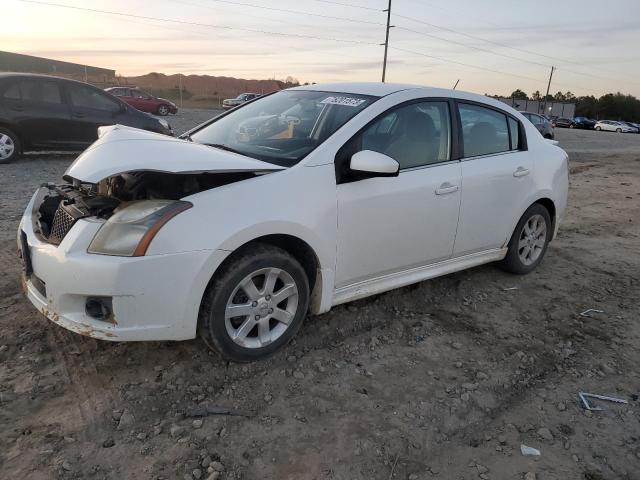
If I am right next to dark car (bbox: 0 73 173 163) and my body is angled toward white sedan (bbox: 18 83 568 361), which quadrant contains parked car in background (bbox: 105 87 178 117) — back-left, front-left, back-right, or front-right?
back-left

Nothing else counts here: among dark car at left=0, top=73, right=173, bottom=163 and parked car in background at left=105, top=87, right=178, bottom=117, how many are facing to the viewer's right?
2

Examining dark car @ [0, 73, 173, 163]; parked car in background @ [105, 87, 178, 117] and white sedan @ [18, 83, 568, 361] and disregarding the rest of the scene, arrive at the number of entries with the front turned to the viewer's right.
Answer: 2

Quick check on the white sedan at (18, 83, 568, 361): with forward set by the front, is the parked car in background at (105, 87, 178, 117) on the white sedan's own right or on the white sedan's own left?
on the white sedan's own right

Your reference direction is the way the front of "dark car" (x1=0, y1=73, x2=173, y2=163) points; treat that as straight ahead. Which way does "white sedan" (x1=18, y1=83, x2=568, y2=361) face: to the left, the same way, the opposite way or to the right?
the opposite way

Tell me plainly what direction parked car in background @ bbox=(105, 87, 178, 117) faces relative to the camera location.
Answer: facing to the right of the viewer

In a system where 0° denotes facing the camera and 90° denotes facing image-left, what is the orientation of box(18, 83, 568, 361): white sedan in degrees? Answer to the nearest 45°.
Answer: approximately 45°

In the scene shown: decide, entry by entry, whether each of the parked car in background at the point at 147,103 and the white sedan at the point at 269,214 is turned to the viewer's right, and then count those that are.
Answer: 1

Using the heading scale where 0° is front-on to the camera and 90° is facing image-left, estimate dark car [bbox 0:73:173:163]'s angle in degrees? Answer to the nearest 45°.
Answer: approximately 270°

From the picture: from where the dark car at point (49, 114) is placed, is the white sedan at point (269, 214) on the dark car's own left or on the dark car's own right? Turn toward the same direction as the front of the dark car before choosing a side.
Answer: on the dark car's own right

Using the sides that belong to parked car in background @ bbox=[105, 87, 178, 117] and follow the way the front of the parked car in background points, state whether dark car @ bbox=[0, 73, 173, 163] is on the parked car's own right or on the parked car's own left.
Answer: on the parked car's own right

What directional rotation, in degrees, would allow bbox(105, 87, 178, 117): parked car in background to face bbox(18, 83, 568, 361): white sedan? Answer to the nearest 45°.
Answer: approximately 90° to its right

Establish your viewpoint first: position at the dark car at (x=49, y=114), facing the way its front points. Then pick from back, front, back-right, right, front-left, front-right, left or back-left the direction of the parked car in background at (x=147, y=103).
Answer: left
